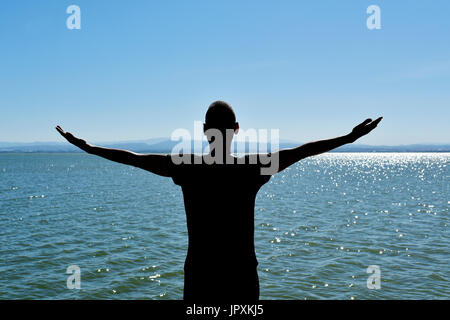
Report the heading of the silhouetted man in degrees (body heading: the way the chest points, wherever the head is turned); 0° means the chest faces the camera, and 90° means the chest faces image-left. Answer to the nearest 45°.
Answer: approximately 180°

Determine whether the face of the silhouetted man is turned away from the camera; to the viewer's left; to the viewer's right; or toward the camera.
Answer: away from the camera
